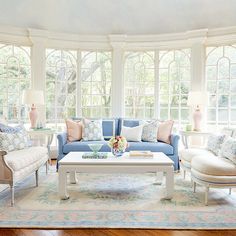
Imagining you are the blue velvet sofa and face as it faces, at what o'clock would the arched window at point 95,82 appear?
The arched window is roughly at 5 o'clock from the blue velvet sofa.

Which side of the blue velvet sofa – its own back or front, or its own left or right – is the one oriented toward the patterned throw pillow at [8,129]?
right

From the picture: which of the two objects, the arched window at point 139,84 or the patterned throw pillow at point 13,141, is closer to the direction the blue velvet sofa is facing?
the patterned throw pillow

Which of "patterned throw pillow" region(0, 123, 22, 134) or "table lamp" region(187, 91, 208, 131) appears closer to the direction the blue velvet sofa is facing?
the patterned throw pillow

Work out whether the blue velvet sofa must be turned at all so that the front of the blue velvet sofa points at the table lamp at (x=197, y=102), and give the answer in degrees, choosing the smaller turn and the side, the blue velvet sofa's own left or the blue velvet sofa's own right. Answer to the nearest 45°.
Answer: approximately 135° to the blue velvet sofa's own left

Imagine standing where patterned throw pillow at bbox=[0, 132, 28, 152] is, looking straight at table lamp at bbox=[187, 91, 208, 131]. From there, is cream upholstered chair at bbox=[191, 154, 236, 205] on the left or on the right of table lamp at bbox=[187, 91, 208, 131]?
right

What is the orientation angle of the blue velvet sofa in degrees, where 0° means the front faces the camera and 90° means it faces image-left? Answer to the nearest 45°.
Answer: approximately 0°

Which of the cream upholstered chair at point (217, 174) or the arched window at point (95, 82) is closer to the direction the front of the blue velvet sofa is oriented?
the cream upholstered chair

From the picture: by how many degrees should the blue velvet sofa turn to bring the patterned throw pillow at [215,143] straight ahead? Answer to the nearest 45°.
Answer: approximately 45° to its left

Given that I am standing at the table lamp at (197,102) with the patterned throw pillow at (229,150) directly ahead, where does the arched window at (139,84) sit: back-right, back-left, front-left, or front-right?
back-right

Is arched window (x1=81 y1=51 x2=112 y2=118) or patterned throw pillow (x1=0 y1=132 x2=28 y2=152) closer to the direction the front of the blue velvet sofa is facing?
the patterned throw pillow
